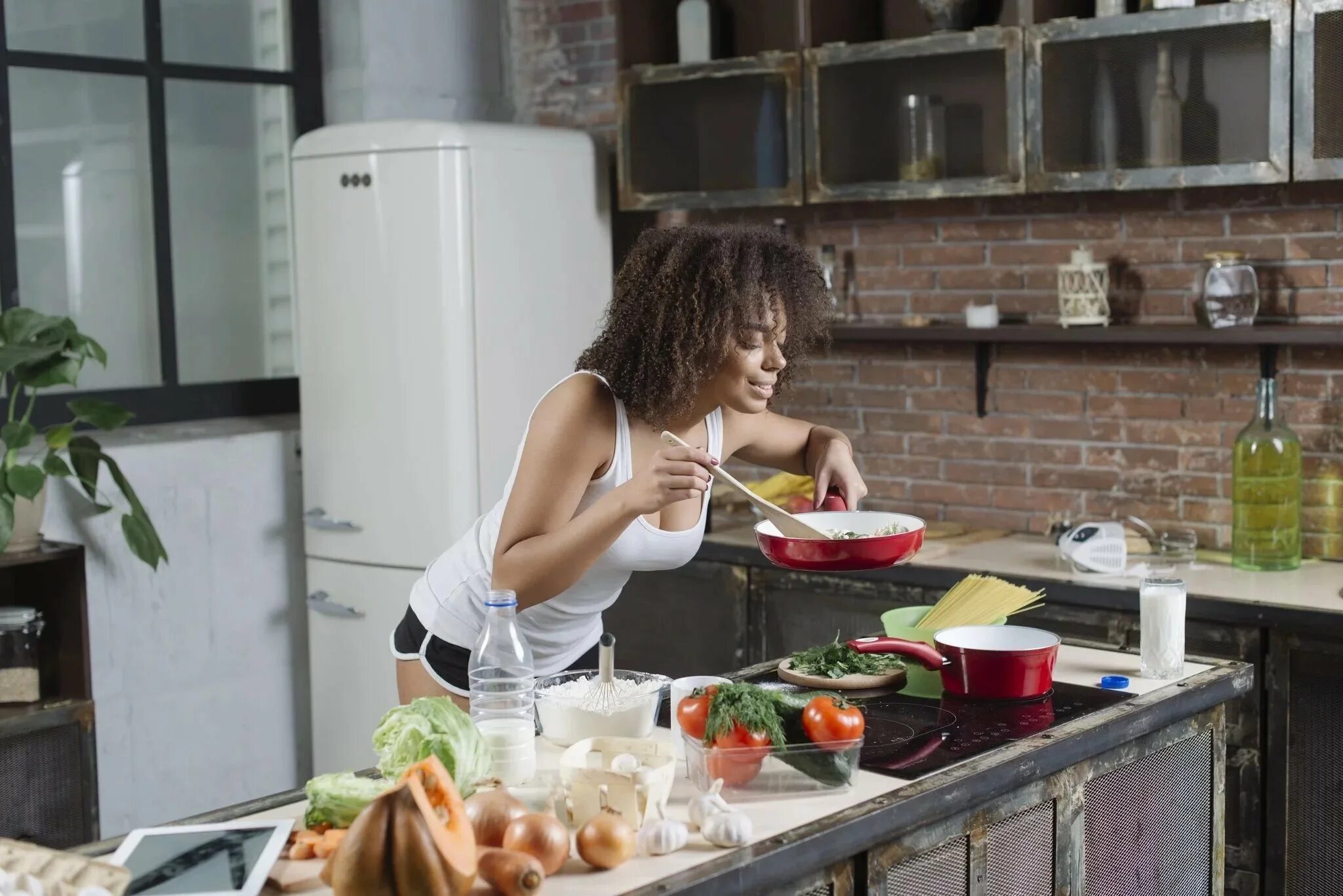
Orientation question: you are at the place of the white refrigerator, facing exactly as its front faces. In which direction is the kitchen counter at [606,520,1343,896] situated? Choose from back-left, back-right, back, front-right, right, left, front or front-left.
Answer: left

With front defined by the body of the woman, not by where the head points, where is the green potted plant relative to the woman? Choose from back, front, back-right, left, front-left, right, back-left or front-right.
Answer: back

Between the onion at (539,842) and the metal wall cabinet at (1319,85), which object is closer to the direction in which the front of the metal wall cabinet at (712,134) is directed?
the onion

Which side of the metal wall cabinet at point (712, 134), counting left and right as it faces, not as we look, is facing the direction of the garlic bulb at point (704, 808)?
front

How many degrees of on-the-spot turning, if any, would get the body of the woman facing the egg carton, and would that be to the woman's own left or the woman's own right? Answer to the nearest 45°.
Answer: approximately 90° to the woman's own right

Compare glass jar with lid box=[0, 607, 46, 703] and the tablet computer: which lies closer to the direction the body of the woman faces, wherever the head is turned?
the tablet computer

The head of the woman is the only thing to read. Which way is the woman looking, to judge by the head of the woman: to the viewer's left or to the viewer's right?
to the viewer's right

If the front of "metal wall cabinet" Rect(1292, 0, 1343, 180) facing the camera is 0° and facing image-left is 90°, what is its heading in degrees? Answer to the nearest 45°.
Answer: approximately 0°

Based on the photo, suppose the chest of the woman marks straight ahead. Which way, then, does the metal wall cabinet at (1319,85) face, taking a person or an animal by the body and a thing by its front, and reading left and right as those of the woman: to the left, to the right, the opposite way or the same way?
to the right

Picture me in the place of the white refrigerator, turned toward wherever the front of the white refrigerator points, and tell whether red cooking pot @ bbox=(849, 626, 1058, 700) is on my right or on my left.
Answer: on my left

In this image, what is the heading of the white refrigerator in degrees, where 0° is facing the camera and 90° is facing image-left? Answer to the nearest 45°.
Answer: approximately 45°

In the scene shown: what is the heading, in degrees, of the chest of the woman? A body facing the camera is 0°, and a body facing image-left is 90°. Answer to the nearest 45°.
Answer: approximately 315°

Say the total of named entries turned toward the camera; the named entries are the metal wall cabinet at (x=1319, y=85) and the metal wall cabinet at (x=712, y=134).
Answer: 2
